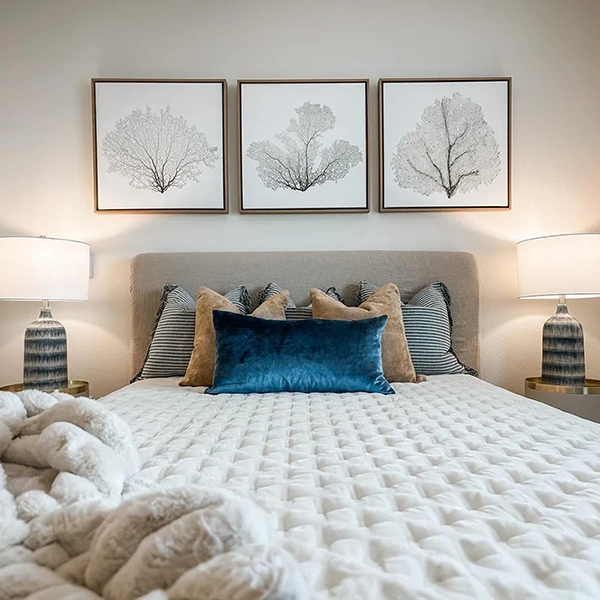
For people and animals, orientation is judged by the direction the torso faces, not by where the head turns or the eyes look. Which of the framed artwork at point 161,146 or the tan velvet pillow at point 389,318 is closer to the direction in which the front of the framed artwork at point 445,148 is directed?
the tan velvet pillow

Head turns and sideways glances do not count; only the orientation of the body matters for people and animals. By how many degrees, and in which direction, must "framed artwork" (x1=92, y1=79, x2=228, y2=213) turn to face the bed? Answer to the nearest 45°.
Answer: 0° — it already faces it

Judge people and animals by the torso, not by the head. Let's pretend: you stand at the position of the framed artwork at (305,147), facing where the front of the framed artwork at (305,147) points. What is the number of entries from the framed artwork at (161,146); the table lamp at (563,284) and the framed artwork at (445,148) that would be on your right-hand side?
1

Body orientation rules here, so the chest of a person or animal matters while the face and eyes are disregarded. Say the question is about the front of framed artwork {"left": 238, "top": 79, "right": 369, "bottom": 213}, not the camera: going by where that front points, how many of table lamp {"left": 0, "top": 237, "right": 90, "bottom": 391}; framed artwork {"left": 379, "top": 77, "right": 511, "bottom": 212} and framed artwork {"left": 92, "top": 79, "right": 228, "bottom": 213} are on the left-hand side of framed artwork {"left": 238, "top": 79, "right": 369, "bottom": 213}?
1

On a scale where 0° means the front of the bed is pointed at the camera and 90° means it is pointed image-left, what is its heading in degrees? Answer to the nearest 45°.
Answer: approximately 0°

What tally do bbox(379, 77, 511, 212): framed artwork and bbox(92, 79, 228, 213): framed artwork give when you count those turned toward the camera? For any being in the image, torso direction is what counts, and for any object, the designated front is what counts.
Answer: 2

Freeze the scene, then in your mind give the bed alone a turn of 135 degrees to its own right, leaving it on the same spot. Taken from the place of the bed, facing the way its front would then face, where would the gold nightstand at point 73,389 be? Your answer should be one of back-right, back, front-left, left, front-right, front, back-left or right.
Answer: front

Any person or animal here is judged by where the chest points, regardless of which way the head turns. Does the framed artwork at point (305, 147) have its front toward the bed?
yes

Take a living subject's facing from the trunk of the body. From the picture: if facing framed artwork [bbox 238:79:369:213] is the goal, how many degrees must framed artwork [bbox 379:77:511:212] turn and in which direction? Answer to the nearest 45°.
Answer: approximately 90° to its right
